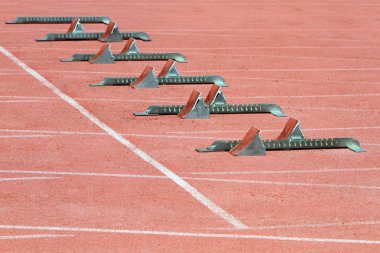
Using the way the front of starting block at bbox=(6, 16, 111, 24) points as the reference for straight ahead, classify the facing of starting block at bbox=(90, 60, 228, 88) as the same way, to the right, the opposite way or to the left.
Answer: the same way

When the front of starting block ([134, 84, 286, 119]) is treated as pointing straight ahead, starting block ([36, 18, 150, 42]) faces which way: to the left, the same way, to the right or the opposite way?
the same way

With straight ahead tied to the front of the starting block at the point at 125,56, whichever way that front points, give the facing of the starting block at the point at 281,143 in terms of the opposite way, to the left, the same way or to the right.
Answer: the same way

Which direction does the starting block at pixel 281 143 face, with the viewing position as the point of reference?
facing to the left of the viewer

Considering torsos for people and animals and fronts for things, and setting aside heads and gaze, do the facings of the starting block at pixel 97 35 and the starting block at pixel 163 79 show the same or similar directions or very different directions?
same or similar directions

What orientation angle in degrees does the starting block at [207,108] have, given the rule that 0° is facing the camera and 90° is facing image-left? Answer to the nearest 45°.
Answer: approximately 90°

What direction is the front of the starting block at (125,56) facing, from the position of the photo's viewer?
facing to the left of the viewer

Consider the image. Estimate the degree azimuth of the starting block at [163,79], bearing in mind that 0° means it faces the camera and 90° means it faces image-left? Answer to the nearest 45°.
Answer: approximately 90°

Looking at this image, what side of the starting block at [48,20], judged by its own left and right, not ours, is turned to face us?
left

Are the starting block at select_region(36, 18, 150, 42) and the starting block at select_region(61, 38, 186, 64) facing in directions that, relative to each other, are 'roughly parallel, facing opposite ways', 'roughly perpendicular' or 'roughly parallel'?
roughly parallel

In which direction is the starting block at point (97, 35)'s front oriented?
to the viewer's left

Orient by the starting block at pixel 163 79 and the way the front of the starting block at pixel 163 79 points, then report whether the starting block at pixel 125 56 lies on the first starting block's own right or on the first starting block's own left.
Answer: on the first starting block's own right

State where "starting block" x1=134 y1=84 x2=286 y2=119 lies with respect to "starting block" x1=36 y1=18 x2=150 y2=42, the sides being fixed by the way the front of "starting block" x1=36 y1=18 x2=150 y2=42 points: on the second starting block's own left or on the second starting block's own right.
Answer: on the second starting block's own left

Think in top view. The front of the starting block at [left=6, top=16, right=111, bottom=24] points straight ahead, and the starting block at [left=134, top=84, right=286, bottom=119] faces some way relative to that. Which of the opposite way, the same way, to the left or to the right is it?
the same way
